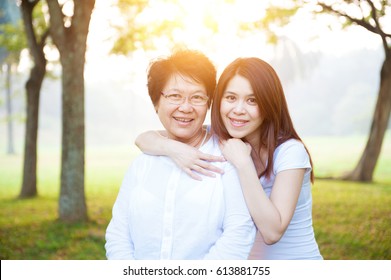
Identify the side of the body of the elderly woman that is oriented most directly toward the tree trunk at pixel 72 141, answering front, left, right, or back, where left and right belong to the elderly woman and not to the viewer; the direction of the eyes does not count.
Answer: back

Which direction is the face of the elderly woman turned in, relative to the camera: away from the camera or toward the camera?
toward the camera

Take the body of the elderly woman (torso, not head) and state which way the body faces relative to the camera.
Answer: toward the camera

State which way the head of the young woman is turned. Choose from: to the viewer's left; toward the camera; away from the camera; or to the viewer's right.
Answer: toward the camera

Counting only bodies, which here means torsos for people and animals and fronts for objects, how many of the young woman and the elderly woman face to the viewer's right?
0

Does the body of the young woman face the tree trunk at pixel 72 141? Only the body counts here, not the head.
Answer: no
